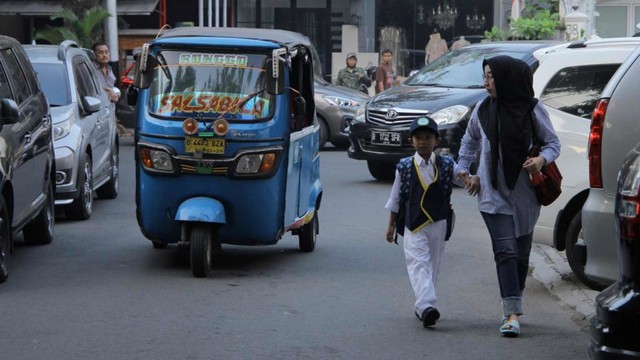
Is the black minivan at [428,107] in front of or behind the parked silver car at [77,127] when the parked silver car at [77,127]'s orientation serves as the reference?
behind

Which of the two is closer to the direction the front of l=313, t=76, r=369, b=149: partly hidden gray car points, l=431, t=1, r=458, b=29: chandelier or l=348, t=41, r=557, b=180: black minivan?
the black minivan

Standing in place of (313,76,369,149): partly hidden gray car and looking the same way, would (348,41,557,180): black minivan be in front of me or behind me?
in front

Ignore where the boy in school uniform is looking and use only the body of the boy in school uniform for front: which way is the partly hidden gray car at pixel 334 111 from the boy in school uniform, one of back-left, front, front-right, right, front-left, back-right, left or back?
back

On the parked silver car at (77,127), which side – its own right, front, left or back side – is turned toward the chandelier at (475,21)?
back

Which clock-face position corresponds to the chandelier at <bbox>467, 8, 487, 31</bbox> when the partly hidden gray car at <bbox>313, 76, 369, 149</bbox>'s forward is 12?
The chandelier is roughly at 8 o'clock from the partly hidden gray car.

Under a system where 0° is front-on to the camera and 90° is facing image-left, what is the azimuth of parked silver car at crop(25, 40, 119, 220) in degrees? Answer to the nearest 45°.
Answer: approximately 45°

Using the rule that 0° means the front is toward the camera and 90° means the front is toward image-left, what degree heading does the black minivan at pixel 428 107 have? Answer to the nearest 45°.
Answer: approximately 45°

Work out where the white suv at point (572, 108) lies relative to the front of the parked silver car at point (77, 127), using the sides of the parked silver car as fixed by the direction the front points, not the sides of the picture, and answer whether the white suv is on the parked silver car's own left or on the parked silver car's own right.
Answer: on the parked silver car's own left

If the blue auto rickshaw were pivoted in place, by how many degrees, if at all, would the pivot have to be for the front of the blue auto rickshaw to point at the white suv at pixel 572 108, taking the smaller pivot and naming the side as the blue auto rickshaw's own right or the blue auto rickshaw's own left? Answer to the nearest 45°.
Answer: approximately 90° to the blue auto rickshaw's own left

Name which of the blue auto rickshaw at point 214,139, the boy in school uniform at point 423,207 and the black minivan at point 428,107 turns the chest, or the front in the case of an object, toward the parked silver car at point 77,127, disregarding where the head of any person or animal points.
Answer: the black minivan
